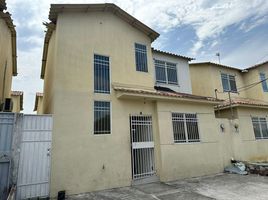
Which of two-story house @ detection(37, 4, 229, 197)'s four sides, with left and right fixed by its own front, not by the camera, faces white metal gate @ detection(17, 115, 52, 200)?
right

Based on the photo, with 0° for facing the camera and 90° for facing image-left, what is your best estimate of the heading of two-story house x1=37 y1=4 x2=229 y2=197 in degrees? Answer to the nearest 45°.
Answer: approximately 315°

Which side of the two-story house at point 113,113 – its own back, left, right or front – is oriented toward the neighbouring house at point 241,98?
left

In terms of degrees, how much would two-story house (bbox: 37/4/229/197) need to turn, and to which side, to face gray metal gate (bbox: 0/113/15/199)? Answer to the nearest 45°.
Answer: approximately 90° to its right
